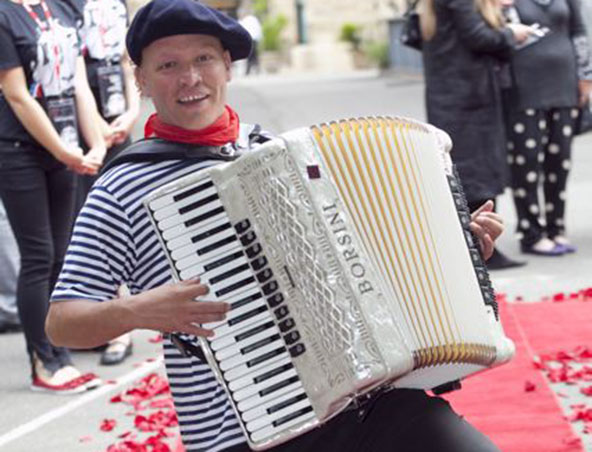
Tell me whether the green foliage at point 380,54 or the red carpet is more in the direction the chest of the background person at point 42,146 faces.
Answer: the red carpet

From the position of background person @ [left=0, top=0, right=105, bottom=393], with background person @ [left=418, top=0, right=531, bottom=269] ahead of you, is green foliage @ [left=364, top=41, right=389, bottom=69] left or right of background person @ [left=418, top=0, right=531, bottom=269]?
left

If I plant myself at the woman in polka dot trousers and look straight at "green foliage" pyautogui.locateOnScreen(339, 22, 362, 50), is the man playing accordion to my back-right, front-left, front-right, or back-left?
back-left

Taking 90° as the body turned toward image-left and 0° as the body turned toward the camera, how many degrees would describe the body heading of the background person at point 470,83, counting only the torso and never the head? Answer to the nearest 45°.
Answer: approximately 270°

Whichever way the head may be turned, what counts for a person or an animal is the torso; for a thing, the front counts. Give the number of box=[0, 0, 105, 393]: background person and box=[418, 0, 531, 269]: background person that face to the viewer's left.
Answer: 0

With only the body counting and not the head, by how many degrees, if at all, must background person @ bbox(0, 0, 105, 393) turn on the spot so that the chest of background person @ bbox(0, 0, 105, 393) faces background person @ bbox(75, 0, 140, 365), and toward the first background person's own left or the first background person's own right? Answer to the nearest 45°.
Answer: approximately 90° to the first background person's own left

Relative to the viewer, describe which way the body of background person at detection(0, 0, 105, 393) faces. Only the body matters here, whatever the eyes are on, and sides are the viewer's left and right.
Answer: facing the viewer and to the right of the viewer
